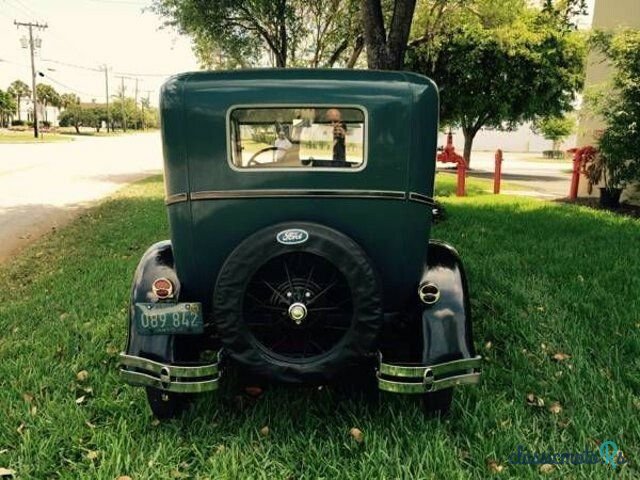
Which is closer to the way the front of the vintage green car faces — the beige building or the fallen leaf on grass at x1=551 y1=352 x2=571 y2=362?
the beige building

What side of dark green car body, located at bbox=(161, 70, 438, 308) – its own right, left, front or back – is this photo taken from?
back

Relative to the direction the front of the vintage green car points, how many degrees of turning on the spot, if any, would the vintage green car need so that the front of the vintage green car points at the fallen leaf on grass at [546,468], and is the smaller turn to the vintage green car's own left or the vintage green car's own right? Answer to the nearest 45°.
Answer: approximately 135° to the vintage green car's own right

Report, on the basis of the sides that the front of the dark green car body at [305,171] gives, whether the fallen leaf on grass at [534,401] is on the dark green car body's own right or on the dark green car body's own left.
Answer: on the dark green car body's own right

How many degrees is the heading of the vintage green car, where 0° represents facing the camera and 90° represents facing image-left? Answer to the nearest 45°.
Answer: approximately 180°

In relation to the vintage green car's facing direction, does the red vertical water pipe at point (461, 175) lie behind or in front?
in front

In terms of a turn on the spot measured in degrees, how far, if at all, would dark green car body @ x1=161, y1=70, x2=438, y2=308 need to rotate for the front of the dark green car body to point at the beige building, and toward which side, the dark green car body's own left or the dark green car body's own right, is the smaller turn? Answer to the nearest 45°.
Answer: approximately 45° to the dark green car body's own right

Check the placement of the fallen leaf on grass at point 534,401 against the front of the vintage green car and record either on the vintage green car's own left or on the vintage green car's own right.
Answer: on the vintage green car's own right

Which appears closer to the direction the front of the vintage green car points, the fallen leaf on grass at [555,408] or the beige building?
the beige building

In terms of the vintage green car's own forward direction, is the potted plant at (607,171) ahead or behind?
ahead

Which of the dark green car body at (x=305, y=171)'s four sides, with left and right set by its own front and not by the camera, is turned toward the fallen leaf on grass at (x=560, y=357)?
right
